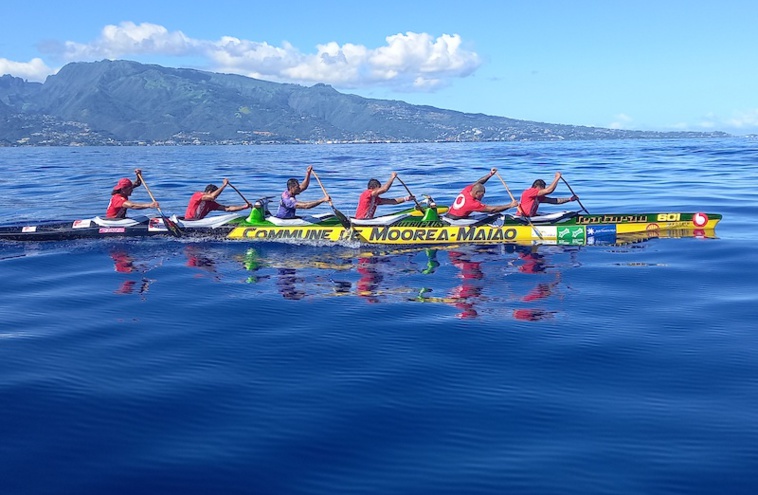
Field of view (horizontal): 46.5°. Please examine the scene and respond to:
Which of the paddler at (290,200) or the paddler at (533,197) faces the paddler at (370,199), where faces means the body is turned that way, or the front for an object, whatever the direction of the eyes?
the paddler at (290,200)

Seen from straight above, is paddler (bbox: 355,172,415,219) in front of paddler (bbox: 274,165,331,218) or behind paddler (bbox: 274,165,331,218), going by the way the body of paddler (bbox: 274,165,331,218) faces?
in front

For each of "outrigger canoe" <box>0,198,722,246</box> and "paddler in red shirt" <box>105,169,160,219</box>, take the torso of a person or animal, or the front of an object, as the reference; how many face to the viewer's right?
2

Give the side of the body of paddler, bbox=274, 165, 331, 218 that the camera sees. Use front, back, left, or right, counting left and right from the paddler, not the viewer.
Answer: right

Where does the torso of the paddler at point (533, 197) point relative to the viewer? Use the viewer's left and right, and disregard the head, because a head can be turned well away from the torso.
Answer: facing to the right of the viewer

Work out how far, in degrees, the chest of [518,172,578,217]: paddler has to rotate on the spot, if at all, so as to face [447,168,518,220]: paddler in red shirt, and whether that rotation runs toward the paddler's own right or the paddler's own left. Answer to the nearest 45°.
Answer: approximately 135° to the paddler's own right

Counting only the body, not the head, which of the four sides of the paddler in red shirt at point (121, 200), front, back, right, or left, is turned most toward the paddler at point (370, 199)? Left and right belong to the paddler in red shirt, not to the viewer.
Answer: front

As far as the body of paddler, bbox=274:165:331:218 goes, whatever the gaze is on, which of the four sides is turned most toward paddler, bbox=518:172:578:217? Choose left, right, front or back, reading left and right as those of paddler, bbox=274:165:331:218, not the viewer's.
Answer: front

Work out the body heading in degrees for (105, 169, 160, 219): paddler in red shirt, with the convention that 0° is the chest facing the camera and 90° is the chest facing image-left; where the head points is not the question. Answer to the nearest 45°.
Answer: approximately 270°

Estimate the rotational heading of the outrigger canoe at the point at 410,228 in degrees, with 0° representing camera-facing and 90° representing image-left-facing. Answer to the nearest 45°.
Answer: approximately 270°
